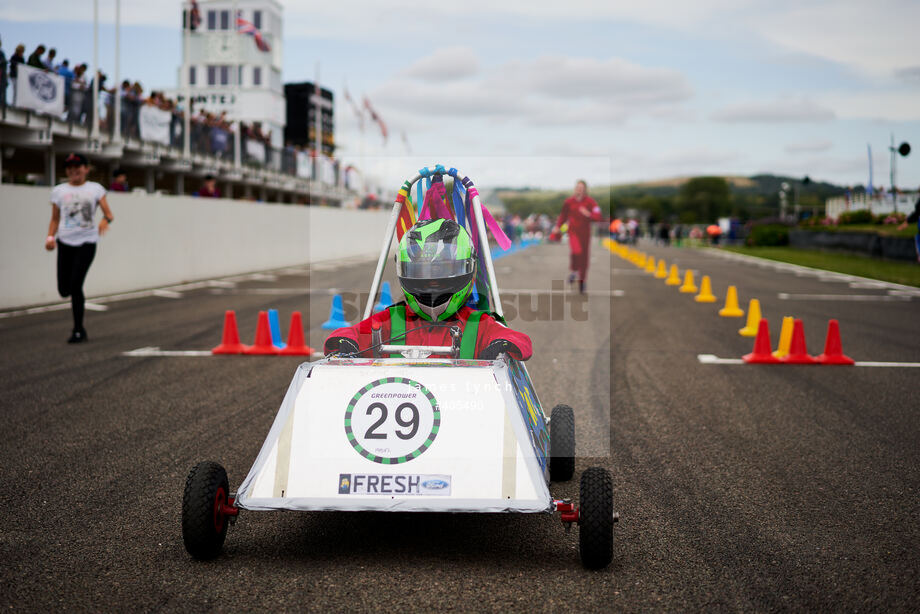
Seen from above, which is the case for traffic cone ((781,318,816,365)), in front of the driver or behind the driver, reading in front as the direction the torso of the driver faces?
behind

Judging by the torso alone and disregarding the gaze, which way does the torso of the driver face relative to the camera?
toward the camera

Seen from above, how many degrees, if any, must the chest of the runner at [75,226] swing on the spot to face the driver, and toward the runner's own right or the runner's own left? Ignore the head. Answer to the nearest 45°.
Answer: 0° — they already face them

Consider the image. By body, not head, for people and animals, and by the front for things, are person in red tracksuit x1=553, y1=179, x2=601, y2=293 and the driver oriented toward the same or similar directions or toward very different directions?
same or similar directions

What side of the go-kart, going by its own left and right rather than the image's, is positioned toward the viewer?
front

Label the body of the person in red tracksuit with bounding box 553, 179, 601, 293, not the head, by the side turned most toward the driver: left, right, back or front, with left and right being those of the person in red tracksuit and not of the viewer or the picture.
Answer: front

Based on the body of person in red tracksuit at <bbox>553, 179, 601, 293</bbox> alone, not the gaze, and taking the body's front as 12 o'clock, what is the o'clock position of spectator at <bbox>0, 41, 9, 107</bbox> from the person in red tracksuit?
The spectator is roughly at 3 o'clock from the person in red tracksuit.

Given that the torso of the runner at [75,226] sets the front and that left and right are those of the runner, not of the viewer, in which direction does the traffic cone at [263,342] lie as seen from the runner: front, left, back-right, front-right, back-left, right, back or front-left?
front-left

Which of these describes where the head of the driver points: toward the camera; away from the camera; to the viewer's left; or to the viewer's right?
toward the camera

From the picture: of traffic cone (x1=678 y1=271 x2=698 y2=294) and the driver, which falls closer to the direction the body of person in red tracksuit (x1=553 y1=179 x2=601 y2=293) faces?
the driver

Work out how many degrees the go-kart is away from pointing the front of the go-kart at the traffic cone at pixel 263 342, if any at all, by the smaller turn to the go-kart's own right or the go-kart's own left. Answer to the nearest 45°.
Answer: approximately 180°

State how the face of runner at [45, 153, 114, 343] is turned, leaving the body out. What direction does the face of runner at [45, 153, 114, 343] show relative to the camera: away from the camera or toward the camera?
toward the camera

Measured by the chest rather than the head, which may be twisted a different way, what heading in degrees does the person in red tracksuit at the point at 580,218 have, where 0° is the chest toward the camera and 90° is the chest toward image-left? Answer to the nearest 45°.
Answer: approximately 0°
